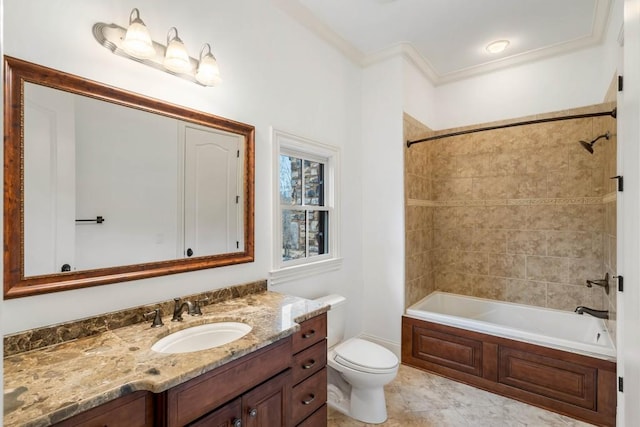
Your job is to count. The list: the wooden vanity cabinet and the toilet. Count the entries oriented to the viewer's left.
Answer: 0

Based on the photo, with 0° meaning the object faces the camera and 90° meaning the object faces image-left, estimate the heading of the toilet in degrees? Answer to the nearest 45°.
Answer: approximately 315°

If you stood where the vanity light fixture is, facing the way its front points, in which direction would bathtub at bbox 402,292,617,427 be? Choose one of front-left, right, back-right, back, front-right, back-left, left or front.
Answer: front-left

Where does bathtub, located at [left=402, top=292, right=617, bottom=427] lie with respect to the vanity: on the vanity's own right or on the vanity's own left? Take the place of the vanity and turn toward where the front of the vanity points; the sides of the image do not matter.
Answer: on the vanity's own left

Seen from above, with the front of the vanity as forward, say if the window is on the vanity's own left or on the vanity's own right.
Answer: on the vanity's own left

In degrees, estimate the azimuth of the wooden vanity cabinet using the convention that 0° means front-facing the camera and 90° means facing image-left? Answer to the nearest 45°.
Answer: approximately 315°

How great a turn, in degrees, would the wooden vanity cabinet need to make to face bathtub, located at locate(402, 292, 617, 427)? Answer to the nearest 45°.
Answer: approximately 45° to its left

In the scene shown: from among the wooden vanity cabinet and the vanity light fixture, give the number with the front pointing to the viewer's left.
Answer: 0

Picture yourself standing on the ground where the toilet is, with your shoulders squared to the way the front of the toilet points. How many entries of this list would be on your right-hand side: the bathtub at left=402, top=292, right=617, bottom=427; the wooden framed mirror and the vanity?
2

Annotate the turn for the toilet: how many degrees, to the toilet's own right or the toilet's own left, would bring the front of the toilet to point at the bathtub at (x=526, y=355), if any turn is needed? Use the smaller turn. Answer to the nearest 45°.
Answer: approximately 45° to the toilet's own left
